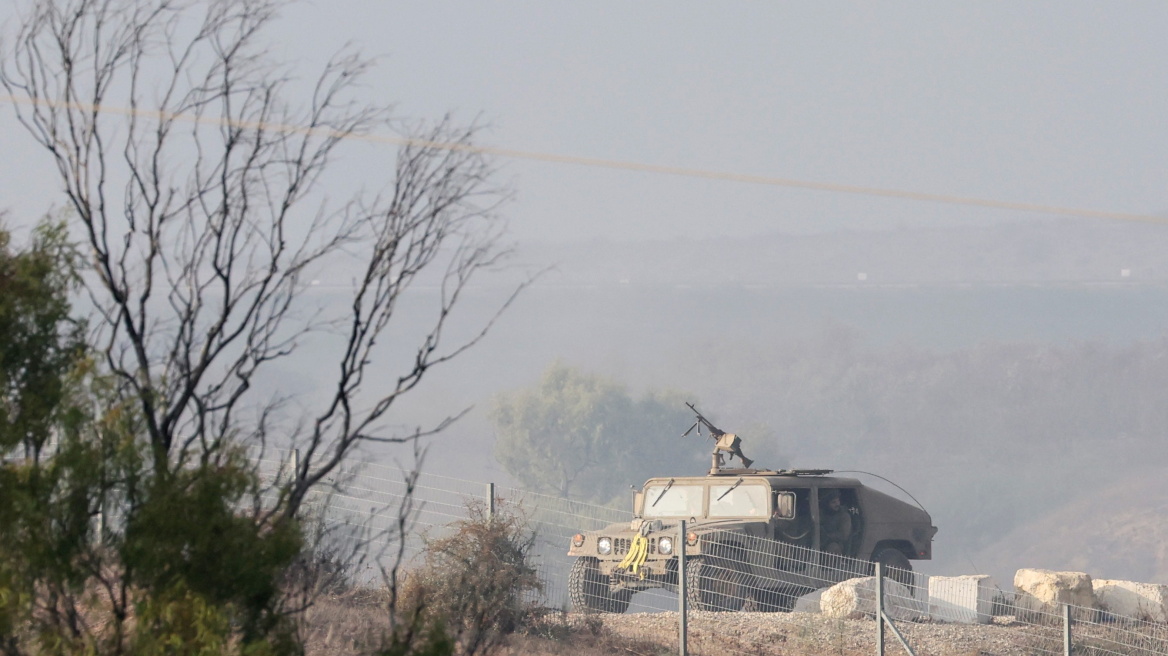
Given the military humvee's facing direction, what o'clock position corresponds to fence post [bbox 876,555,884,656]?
The fence post is roughly at 10 o'clock from the military humvee.

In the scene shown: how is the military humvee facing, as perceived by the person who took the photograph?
facing the viewer and to the left of the viewer

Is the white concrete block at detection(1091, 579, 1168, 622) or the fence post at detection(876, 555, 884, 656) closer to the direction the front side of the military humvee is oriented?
the fence post

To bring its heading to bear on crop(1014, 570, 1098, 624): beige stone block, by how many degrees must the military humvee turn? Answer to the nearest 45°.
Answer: approximately 135° to its left

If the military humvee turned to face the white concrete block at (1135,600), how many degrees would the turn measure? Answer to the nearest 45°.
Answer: approximately 135° to its left

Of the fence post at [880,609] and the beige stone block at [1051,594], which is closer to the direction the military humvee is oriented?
the fence post
